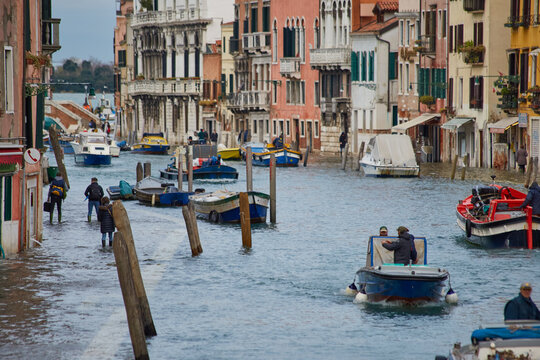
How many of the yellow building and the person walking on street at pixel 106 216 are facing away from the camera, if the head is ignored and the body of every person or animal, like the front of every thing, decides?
1

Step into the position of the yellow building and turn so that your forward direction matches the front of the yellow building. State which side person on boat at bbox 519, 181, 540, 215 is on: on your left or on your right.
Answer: on your left

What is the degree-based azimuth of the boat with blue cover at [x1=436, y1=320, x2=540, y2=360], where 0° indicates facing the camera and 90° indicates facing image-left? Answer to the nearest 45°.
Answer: approximately 90°

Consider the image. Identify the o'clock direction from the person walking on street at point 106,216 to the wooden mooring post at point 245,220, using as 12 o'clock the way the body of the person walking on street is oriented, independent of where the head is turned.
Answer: The wooden mooring post is roughly at 3 o'clock from the person walking on street.

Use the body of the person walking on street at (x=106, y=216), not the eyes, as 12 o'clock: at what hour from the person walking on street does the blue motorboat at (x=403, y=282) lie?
The blue motorboat is roughly at 5 o'clock from the person walking on street.
